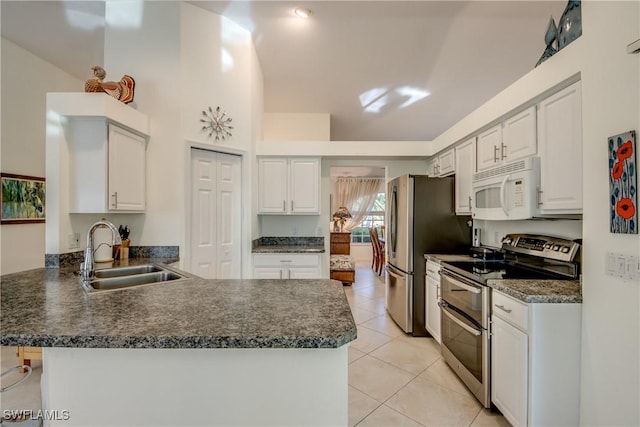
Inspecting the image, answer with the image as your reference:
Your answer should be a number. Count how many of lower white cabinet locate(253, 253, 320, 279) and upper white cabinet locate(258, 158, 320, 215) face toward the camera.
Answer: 2

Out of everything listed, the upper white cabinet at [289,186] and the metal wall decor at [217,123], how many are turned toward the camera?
2

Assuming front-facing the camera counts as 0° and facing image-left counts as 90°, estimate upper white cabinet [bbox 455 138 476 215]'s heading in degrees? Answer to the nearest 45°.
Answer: approximately 45°

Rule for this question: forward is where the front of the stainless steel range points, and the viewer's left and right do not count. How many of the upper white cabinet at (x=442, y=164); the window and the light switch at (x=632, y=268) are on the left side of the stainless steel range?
1

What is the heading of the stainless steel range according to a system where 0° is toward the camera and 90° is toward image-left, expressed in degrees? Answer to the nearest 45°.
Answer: approximately 45°

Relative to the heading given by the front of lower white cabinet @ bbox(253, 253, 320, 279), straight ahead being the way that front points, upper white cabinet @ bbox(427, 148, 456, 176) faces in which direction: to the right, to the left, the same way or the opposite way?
to the right

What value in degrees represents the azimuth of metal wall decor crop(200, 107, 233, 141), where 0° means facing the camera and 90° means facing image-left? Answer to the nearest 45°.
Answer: approximately 0°
